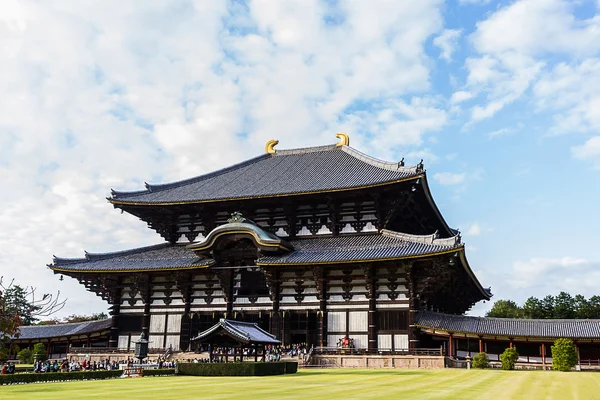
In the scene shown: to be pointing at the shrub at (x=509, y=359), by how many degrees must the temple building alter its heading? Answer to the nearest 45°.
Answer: approximately 90° to its left

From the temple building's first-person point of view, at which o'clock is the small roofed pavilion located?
The small roofed pavilion is roughly at 11 o'clock from the temple building.

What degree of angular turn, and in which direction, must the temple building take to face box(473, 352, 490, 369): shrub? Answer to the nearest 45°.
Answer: approximately 90° to its left

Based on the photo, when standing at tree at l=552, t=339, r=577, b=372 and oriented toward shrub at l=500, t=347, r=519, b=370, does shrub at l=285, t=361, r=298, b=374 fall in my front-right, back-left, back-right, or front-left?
front-left

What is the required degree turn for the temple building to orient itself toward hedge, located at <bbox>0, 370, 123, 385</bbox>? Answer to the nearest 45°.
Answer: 0° — it already faces it

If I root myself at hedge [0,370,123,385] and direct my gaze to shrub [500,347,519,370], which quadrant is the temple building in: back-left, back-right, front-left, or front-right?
front-left

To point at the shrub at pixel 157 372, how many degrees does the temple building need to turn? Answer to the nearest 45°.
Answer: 0° — it already faces it

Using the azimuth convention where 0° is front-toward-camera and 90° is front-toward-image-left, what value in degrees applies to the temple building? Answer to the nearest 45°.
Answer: approximately 45°

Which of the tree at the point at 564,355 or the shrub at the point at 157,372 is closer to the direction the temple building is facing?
the shrub

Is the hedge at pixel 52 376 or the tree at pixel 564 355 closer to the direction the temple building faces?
the hedge
